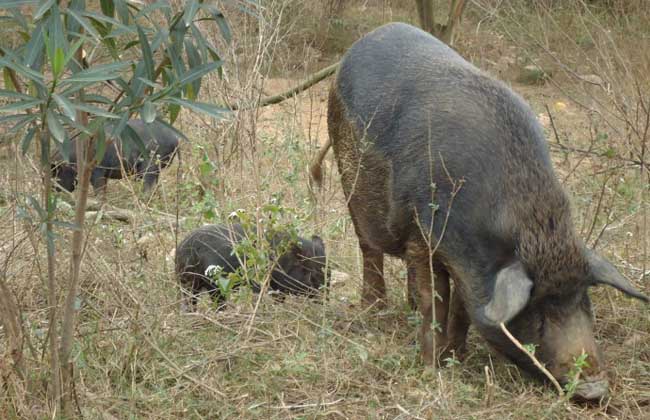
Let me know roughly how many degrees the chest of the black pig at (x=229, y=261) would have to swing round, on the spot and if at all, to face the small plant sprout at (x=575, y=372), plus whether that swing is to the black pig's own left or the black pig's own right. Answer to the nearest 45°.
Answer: approximately 45° to the black pig's own right

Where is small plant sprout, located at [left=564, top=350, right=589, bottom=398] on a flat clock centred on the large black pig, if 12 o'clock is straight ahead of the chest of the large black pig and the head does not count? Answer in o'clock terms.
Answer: The small plant sprout is roughly at 12 o'clock from the large black pig.

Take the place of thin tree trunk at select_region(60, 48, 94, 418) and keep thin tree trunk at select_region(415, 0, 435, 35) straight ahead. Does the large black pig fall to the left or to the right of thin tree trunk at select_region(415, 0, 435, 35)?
right

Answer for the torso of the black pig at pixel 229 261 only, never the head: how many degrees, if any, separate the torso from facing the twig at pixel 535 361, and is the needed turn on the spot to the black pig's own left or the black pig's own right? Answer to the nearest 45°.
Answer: approximately 45° to the black pig's own right

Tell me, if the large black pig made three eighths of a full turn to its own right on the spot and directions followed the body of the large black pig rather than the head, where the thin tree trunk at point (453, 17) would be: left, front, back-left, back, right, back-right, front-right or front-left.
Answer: right

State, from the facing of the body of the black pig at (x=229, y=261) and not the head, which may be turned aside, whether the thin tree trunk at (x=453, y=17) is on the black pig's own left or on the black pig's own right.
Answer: on the black pig's own left

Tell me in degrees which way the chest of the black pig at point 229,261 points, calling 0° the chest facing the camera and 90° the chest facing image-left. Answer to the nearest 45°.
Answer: approximately 270°

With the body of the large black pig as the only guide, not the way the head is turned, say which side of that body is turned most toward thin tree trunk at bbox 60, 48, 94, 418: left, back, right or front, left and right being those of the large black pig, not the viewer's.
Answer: right

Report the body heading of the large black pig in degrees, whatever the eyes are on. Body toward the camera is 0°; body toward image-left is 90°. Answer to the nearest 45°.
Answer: approximately 315°

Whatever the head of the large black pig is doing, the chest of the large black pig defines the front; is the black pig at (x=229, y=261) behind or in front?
behind
